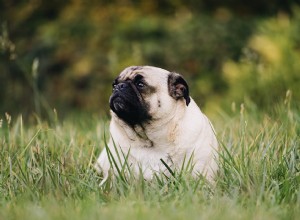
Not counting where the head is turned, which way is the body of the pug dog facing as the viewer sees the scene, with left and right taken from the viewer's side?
facing the viewer and to the left of the viewer

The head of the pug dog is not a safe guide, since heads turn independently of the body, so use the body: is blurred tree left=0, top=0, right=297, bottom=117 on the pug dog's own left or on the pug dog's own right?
on the pug dog's own right
